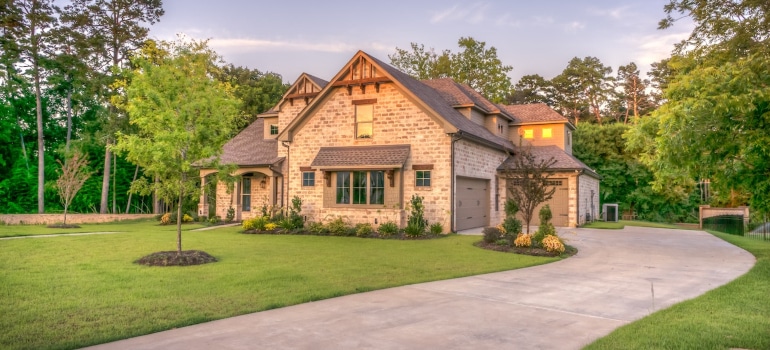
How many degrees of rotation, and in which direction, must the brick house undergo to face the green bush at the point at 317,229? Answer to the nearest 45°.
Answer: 0° — it already faces it

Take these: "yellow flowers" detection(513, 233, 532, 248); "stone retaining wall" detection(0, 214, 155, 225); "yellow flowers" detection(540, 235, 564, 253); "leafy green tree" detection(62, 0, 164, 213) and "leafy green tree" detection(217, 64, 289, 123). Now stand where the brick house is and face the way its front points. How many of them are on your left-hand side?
2

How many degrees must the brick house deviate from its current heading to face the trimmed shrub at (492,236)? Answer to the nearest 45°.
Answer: approximately 90° to its left

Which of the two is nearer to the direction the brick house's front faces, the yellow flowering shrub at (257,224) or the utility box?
the yellow flowering shrub

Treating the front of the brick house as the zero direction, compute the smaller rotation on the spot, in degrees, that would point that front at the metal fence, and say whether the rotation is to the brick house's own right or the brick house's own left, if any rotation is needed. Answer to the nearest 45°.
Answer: approximately 135° to the brick house's own left

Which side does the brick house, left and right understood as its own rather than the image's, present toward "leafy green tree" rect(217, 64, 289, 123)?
right

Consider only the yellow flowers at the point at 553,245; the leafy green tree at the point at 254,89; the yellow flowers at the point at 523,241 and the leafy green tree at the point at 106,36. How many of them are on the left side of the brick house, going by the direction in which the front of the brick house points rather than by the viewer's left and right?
2

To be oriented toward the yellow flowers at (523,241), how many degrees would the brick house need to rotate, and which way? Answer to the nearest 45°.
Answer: approximately 90° to its left

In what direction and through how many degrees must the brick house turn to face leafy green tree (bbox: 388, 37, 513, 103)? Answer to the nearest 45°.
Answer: approximately 135° to its right

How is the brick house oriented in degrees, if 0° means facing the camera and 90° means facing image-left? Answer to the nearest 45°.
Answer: approximately 45°

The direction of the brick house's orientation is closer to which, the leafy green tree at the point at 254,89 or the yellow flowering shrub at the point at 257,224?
the yellow flowering shrub

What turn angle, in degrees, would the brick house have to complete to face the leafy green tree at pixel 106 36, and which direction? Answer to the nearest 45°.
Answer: approximately 90° to its right

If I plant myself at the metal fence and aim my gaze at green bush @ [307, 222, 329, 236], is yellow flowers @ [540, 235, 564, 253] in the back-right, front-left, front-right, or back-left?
front-left

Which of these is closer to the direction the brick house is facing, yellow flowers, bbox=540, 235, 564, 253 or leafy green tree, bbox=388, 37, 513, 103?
the yellow flowers

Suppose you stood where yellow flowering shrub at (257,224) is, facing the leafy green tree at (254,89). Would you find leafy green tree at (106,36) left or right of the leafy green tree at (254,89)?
left

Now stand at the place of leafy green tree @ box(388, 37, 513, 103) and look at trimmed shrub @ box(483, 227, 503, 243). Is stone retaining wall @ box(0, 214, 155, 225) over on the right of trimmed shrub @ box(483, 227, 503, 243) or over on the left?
right

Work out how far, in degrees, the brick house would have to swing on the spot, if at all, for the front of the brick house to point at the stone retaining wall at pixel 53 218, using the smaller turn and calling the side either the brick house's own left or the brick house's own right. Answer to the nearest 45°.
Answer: approximately 45° to the brick house's own right
